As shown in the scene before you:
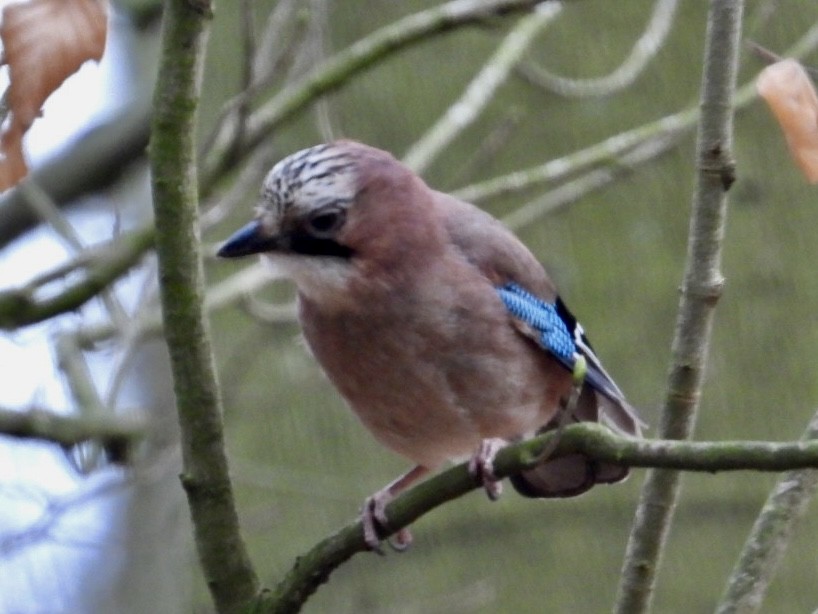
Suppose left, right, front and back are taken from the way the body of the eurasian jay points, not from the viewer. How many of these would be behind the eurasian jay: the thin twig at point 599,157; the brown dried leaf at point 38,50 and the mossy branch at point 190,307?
1

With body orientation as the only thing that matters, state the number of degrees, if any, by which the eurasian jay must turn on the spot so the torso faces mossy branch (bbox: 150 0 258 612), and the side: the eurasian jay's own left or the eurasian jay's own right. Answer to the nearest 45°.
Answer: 0° — it already faces it

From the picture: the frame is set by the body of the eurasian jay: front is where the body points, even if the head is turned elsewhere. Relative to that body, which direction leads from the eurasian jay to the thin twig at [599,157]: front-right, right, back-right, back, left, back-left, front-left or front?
back

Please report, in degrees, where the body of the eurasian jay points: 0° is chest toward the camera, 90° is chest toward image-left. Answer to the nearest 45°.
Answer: approximately 45°
